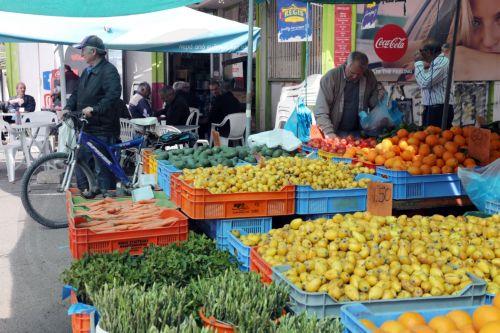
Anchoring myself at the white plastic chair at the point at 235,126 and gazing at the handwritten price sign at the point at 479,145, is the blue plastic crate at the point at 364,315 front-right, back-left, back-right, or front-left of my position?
front-right

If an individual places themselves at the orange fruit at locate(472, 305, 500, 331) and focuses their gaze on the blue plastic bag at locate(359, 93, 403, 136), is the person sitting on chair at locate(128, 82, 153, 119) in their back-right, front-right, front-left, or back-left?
front-left

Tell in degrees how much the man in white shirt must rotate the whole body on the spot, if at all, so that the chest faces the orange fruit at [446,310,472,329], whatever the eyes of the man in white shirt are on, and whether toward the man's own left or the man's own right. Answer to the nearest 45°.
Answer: approximately 45° to the man's own left

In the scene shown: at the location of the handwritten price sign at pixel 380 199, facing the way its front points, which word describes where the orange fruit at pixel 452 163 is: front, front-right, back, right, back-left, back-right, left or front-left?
back-left

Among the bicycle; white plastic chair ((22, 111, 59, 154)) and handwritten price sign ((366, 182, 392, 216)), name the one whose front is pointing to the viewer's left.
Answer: the bicycle

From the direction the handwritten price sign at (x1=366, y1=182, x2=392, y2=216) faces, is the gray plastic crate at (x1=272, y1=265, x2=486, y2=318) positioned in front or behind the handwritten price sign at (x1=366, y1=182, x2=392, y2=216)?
in front

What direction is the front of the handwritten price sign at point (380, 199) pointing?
toward the camera

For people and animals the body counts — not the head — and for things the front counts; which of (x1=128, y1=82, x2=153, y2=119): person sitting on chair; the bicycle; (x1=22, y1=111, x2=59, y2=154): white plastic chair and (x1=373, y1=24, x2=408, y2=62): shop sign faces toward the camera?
the shop sign

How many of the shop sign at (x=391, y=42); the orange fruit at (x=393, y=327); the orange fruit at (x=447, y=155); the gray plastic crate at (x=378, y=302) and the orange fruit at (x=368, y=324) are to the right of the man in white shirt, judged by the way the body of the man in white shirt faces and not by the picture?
1

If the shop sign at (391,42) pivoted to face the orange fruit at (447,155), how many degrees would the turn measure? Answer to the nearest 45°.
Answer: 0° — it already faces it

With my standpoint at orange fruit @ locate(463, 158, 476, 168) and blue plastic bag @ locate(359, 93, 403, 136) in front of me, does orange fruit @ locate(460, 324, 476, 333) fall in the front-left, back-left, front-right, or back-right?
back-left

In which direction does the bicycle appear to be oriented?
to the viewer's left
